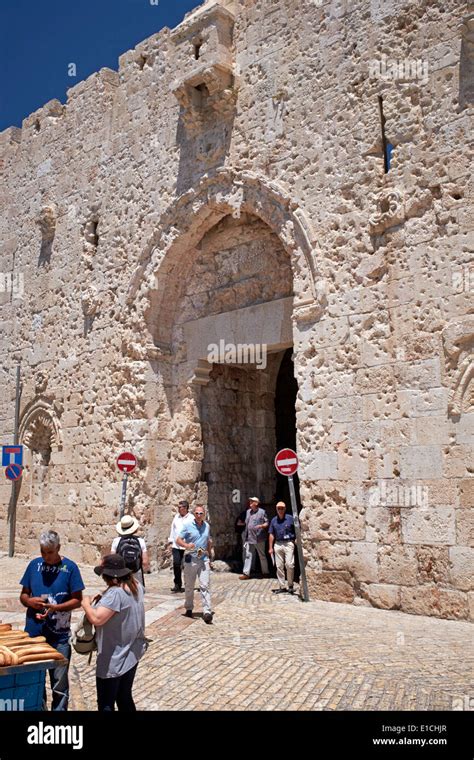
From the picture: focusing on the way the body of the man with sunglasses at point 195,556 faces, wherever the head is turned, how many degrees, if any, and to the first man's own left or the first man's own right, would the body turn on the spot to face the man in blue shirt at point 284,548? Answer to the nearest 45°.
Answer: approximately 135° to the first man's own left

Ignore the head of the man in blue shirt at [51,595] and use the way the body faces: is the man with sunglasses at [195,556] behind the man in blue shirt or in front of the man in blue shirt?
behind

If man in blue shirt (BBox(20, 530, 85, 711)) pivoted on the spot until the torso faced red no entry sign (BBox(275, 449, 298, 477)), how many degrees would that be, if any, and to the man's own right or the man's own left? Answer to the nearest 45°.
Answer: approximately 135° to the man's own left

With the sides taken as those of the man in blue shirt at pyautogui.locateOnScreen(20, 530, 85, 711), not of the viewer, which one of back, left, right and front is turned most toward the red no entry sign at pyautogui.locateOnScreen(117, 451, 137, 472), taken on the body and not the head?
back

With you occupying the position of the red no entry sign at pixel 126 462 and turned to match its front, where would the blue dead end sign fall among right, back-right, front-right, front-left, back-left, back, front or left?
back-right

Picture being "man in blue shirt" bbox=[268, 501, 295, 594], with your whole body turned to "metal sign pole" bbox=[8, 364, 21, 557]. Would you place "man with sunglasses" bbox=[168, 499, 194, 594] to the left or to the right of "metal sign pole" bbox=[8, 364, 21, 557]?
left

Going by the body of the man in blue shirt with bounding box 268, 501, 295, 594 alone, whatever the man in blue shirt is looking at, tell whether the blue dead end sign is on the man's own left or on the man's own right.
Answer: on the man's own right

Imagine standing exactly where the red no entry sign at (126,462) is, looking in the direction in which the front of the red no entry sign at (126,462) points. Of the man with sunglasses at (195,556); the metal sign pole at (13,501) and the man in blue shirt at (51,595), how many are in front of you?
2

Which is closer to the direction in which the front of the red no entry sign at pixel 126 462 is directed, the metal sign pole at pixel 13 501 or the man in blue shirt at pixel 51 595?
the man in blue shirt

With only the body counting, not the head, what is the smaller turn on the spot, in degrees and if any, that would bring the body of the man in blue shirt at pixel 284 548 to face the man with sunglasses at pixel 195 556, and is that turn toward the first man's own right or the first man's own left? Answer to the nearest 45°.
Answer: approximately 45° to the first man's own right
